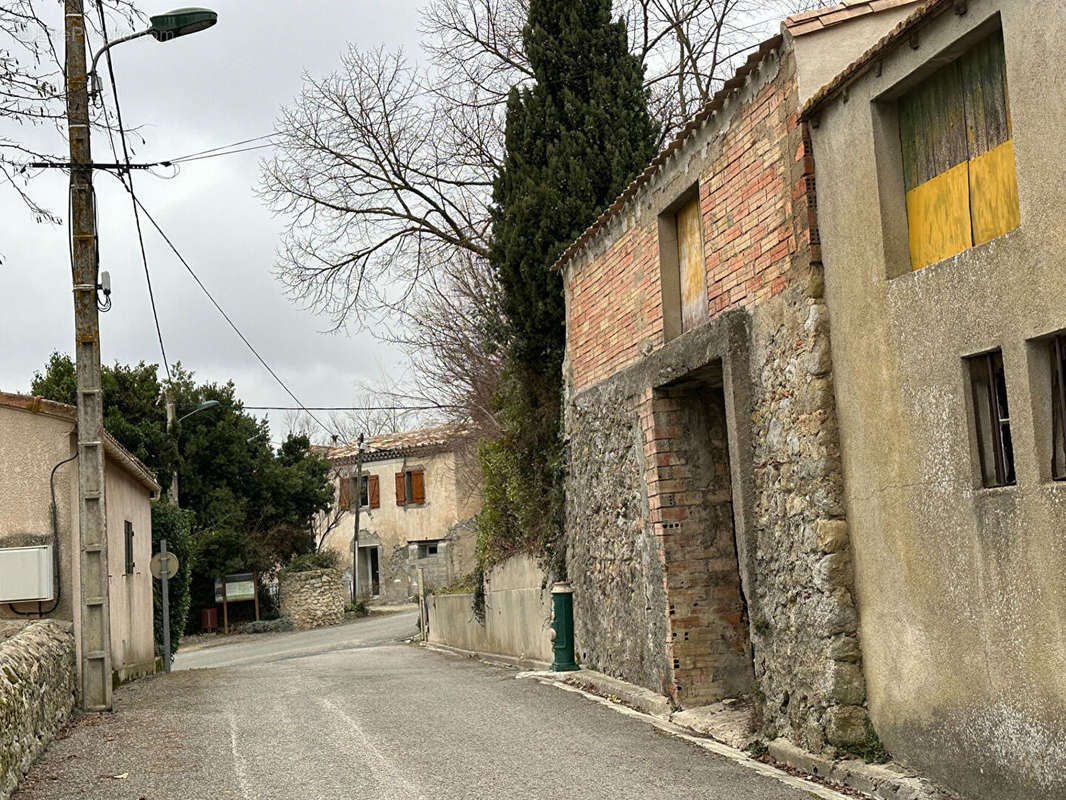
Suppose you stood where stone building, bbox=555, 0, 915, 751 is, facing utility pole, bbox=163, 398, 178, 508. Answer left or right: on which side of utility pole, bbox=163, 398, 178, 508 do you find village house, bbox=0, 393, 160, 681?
left

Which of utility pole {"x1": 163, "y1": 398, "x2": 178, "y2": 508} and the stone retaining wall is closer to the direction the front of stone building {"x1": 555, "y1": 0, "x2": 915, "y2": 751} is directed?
the stone retaining wall

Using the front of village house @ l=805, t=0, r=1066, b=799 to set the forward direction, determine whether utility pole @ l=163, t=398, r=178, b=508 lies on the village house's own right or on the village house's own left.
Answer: on the village house's own right

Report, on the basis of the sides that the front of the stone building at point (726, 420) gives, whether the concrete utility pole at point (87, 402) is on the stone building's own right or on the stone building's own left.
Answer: on the stone building's own right

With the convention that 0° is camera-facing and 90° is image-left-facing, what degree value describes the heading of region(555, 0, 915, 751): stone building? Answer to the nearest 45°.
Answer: approximately 45°

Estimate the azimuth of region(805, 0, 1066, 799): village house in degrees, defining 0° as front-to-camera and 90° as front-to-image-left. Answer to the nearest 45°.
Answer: approximately 45°

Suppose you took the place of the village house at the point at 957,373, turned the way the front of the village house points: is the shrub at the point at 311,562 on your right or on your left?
on your right

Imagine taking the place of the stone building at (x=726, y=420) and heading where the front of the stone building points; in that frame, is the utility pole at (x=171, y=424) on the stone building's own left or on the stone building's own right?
on the stone building's own right
